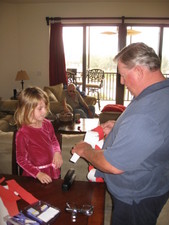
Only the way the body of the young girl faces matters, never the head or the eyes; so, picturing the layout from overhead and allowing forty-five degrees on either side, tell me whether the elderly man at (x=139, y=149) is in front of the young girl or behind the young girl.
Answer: in front

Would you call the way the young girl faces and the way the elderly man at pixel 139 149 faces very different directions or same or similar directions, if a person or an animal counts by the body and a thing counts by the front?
very different directions

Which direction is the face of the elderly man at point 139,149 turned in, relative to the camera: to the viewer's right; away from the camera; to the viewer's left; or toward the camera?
to the viewer's left

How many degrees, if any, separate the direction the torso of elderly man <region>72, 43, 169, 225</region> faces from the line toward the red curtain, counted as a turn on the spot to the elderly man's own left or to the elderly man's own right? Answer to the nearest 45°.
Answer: approximately 90° to the elderly man's own right

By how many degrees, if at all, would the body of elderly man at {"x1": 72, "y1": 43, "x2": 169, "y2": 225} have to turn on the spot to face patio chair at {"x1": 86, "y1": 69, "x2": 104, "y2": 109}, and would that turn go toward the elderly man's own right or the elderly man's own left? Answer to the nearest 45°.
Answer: approximately 90° to the elderly man's own right

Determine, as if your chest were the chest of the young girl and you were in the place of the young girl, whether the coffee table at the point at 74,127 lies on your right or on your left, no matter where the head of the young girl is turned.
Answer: on your left

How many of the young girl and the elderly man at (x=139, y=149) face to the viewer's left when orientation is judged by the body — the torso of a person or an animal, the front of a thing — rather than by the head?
1

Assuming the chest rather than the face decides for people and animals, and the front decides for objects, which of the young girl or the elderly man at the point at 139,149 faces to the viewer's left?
the elderly man

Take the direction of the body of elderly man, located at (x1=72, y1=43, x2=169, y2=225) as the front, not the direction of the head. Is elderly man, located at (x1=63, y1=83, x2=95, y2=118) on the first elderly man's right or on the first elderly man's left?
on the first elderly man's right

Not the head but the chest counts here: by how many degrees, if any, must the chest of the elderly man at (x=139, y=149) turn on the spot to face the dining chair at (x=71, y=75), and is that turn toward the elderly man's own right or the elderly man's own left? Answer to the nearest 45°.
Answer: approximately 90° to the elderly man's own right

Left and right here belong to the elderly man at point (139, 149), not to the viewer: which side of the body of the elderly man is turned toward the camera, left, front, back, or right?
left

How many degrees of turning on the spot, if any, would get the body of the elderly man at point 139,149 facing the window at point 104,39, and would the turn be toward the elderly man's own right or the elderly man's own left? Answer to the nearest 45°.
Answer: approximately 90° to the elderly man's own right
